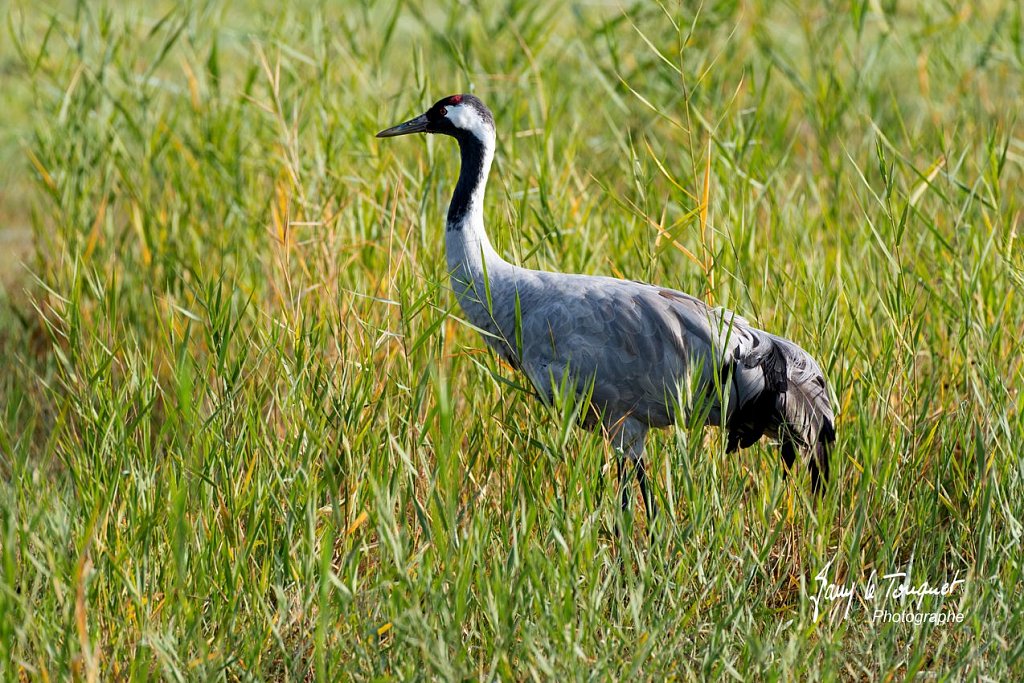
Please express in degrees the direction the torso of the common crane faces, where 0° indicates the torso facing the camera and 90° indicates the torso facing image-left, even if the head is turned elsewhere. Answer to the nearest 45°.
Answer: approximately 90°
